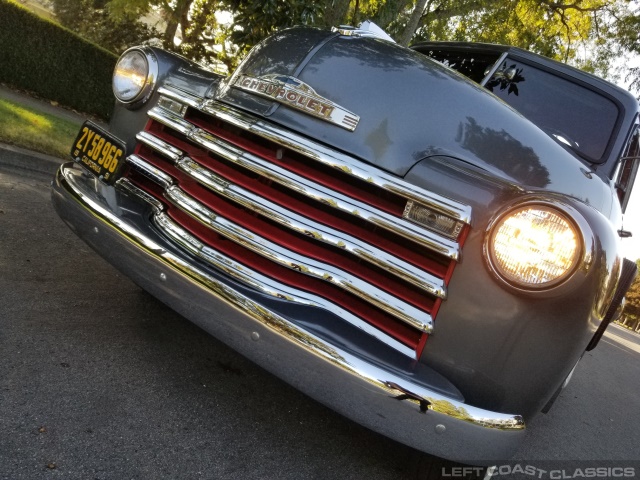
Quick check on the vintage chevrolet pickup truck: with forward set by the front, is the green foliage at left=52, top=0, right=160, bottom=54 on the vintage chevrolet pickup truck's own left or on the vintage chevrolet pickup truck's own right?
on the vintage chevrolet pickup truck's own right

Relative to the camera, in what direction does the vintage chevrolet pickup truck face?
facing the viewer and to the left of the viewer

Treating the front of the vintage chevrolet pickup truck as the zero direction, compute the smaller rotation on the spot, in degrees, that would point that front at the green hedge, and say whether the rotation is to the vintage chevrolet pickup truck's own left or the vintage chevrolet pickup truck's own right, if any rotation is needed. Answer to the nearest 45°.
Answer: approximately 90° to the vintage chevrolet pickup truck's own right
